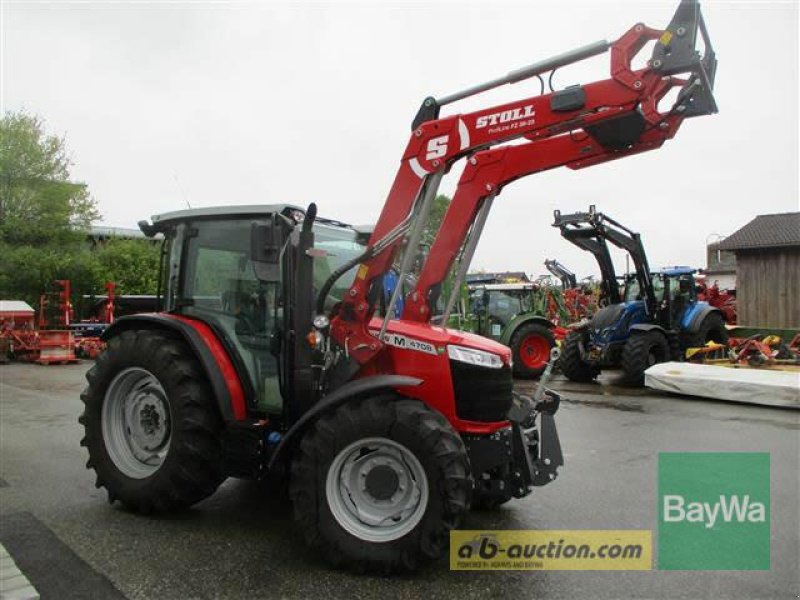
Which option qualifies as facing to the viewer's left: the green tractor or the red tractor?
the green tractor

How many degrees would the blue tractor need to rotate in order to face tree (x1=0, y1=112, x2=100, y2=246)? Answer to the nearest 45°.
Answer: approximately 45° to its right

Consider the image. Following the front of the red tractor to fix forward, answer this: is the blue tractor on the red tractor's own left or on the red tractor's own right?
on the red tractor's own left

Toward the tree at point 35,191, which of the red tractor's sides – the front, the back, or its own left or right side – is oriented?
back

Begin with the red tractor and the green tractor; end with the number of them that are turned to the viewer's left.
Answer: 1

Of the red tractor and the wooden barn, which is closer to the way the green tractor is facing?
the red tractor

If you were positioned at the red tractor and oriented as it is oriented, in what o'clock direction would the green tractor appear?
The green tractor is roughly at 8 o'clock from the red tractor.

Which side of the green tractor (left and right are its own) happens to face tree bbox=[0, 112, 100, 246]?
front

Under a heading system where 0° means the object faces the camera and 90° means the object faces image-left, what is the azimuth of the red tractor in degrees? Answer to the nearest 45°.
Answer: approximately 315°

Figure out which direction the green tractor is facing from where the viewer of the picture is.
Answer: facing to the left of the viewer

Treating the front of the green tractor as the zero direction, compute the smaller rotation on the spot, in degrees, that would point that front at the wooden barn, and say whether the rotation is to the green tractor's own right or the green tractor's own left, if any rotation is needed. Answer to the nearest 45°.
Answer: approximately 135° to the green tractor's own right

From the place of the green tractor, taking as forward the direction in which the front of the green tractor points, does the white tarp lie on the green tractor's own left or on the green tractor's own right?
on the green tractor's own left

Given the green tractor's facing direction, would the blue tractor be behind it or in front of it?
behind

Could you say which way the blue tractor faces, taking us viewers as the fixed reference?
facing the viewer and to the left of the viewer

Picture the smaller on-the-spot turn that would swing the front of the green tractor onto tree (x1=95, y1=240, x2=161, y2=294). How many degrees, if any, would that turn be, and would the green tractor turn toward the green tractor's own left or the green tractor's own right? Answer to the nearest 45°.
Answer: approximately 45° to the green tractor's own right
